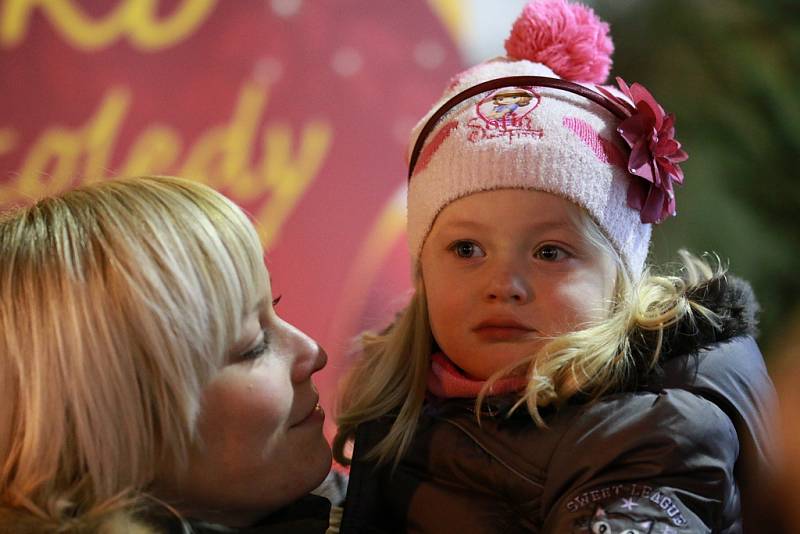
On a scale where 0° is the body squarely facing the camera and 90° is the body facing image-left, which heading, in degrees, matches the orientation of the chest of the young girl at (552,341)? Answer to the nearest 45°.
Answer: approximately 45°

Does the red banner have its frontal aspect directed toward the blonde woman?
yes

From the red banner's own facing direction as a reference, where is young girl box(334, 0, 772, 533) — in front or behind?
in front

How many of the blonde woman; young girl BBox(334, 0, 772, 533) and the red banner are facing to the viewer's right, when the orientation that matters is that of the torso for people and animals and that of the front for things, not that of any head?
1

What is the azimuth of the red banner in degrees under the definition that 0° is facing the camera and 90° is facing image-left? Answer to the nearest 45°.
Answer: approximately 0°

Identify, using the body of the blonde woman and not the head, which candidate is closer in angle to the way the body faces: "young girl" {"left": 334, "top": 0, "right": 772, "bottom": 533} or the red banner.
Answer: the young girl

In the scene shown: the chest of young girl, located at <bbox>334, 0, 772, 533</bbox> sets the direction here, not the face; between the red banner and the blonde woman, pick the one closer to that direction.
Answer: the blonde woman

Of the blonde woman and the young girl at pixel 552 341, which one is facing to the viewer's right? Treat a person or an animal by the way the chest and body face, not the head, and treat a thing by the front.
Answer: the blonde woman

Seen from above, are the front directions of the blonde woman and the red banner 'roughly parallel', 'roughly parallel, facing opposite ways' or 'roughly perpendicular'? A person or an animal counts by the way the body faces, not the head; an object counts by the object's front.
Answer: roughly perpendicular

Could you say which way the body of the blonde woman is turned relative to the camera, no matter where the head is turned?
to the viewer's right

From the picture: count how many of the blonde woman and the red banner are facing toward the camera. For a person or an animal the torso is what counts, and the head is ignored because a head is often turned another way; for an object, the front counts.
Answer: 1

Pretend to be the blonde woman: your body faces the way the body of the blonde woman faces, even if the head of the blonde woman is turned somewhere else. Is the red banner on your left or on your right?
on your left

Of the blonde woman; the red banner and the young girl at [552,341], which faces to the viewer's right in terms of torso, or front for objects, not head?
the blonde woman

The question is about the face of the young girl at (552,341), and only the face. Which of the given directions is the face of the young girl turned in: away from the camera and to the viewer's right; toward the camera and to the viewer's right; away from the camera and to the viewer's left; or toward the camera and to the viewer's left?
toward the camera and to the viewer's left
